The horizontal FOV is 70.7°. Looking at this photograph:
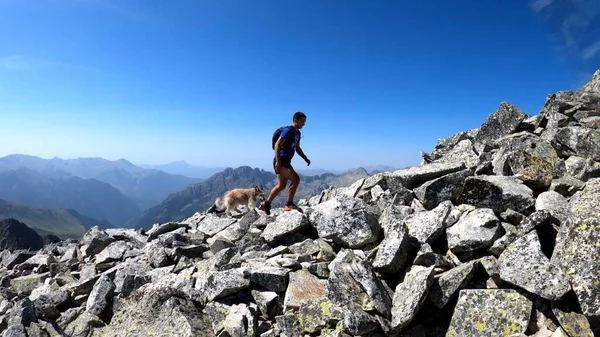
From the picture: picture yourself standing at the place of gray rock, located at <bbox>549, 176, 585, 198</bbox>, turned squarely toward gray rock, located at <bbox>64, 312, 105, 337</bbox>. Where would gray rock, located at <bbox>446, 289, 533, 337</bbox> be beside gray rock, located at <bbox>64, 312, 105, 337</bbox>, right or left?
left

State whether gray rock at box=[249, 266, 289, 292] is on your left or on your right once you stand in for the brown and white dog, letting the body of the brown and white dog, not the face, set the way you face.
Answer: on your right

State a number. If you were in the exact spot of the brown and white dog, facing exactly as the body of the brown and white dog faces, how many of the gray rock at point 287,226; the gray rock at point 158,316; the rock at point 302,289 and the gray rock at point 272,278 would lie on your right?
4

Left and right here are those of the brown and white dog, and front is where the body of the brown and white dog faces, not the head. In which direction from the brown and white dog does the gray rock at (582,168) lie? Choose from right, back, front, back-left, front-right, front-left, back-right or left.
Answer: front-right

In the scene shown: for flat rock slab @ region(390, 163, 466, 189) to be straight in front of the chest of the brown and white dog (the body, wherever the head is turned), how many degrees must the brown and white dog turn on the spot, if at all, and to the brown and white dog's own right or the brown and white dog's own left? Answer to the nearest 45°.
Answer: approximately 45° to the brown and white dog's own right

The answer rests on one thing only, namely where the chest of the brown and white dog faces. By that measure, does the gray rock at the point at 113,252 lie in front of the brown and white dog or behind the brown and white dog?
behind

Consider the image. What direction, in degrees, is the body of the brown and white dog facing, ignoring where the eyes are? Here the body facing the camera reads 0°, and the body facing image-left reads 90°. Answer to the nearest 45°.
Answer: approximately 270°

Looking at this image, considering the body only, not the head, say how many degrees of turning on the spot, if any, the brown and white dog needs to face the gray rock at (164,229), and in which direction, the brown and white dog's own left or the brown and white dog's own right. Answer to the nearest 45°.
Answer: approximately 180°

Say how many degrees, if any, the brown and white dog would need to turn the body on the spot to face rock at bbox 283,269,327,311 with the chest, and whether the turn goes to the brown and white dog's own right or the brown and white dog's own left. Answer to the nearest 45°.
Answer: approximately 90° to the brown and white dog's own right

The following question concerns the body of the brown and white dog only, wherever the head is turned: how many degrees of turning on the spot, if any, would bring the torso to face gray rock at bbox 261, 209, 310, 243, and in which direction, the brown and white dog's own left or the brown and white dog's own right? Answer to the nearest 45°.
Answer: approximately 90° to the brown and white dog's own right

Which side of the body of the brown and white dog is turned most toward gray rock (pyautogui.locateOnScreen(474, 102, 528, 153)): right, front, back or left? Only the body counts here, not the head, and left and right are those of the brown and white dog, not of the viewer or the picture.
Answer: front
